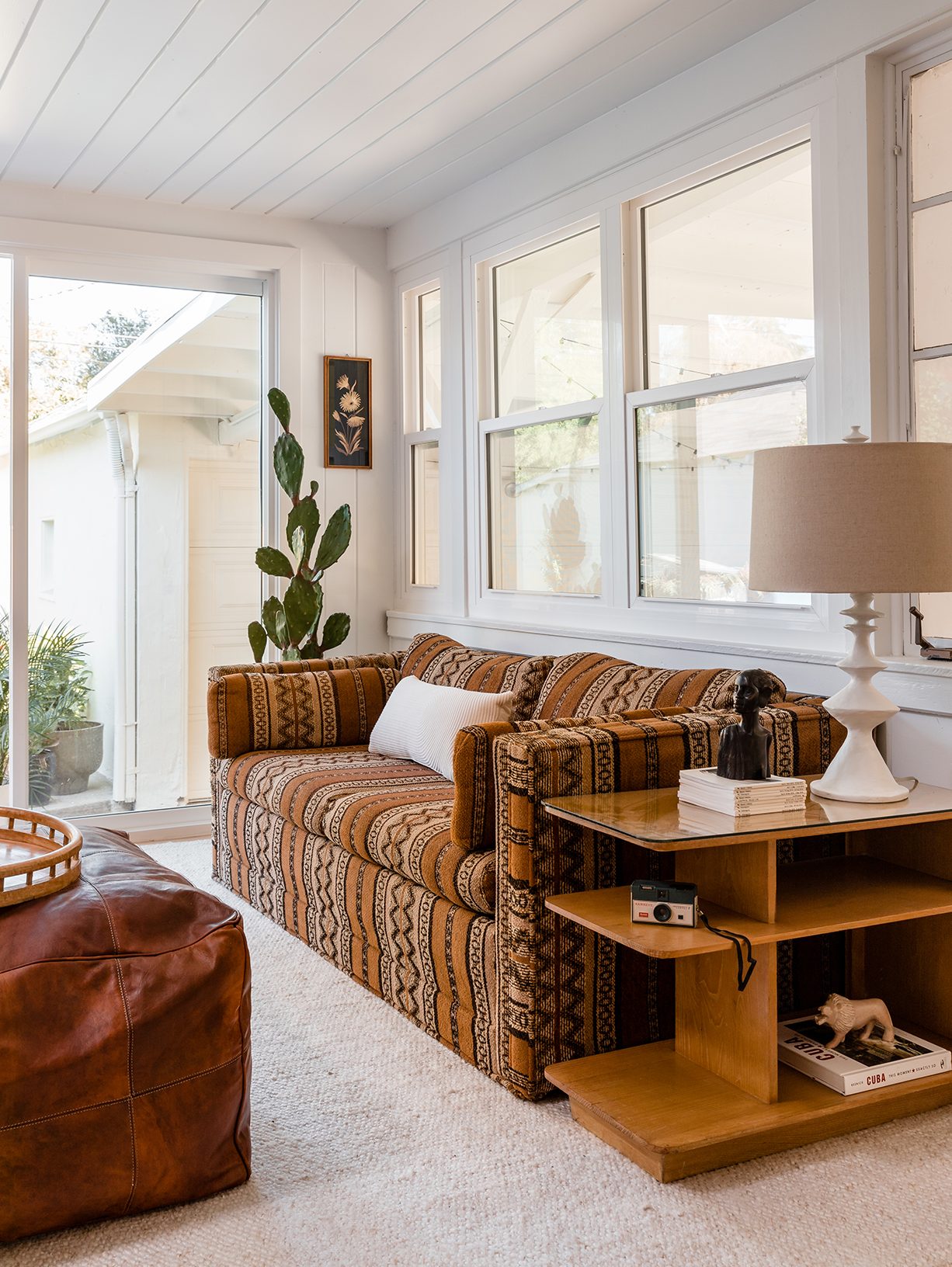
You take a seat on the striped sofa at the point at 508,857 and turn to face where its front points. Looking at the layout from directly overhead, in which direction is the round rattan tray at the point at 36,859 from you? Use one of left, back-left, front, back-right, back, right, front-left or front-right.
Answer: front

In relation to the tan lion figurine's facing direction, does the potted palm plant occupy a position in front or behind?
in front

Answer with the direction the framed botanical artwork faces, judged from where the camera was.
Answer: facing the viewer

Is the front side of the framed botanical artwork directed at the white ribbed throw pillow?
yes

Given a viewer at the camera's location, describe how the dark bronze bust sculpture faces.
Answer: facing the viewer and to the left of the viewer

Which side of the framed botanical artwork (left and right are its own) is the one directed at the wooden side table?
front

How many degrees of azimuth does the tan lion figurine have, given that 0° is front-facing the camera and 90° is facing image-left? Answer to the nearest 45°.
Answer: approximately 90°

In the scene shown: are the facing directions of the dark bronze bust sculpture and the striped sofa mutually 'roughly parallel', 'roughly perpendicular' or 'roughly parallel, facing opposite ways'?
roughly parallel

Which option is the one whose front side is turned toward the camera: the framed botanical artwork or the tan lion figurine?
the framed botanical artwork

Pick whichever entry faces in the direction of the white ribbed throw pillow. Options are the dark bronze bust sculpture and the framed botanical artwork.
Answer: the framed botanical artwork

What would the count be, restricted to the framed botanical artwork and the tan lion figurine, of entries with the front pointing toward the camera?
1

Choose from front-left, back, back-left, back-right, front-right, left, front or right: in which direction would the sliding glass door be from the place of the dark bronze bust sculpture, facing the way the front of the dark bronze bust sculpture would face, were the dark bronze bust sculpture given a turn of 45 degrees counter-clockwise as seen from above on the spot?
back-right
